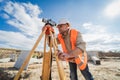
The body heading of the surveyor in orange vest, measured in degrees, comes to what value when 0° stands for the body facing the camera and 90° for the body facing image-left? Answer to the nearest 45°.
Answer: approximately 45°
